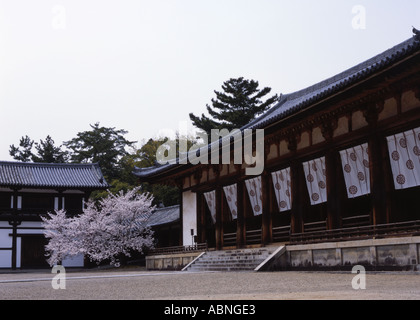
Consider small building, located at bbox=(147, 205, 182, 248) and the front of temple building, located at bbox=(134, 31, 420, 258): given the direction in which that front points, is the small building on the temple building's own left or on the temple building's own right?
on the temple building's own right

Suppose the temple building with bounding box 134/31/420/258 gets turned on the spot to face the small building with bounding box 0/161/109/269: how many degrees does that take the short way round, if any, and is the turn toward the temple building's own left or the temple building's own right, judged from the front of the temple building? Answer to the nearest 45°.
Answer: approximately 90° to the temple building's own right

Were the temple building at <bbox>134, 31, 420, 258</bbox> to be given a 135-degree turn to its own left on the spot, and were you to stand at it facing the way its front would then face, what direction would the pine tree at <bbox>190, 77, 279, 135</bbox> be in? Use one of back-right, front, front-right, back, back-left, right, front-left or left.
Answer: left

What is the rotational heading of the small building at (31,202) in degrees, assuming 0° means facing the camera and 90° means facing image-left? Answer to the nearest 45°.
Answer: approximately 0°

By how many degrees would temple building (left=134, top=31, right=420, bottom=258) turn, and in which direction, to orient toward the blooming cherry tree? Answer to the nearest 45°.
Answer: approximately 90° to its right

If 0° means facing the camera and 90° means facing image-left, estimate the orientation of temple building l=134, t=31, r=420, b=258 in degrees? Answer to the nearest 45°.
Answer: approximately 45°

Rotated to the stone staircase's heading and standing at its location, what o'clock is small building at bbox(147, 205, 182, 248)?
The small building is roughly at 4 o'clock from the stone staircase.
